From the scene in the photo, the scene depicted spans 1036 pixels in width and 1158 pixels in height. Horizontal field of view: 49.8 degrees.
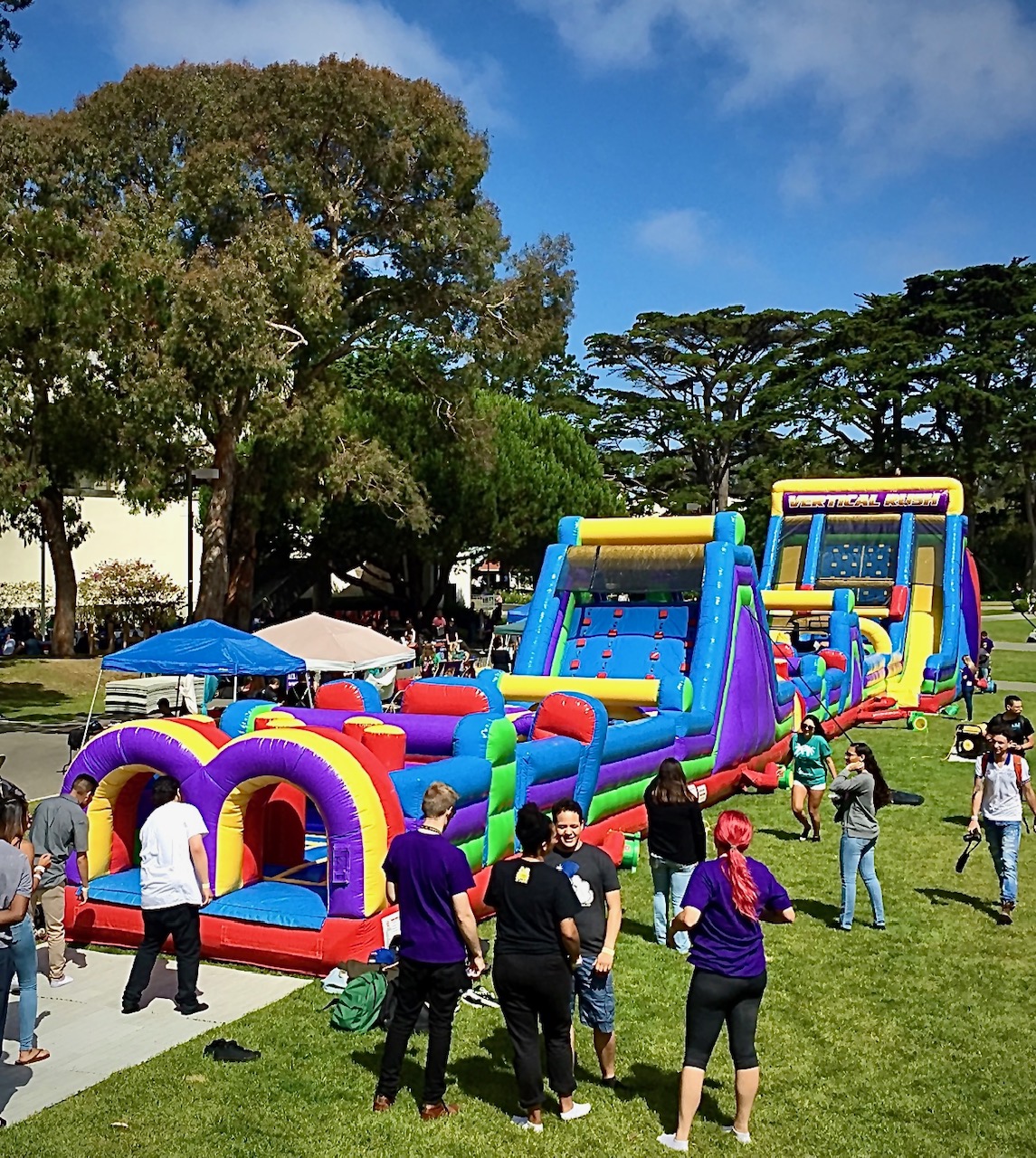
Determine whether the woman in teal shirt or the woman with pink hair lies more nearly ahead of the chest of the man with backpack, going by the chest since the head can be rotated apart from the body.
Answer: the woman with pink hair

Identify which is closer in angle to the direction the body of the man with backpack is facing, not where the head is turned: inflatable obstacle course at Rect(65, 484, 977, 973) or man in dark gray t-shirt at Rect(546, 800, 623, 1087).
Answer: the man in dark gray t-shirt

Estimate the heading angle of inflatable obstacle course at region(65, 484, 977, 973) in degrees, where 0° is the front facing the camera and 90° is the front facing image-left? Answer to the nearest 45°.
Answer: approximately 45°

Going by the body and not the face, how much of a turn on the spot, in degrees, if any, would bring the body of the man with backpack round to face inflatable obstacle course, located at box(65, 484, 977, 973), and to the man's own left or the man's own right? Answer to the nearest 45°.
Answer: approximately 90° to the man's own right

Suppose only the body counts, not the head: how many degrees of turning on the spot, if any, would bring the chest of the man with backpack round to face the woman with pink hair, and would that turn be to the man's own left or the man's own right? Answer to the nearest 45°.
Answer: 0° — they already face them

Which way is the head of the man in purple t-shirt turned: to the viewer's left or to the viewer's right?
to the viewer's right

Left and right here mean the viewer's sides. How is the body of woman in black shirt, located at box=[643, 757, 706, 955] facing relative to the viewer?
facing away from the viewer

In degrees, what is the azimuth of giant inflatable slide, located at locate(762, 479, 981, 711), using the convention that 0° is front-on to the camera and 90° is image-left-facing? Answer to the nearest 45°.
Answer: approximately 0°

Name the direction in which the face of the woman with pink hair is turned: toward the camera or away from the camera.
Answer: away from the camera

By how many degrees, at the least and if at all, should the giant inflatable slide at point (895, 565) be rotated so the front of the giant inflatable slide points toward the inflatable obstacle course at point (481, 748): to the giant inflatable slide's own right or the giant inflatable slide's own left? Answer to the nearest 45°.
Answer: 0° — it already faces it

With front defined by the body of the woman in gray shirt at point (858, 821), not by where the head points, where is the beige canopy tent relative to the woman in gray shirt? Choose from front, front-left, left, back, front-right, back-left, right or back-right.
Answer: front-right
